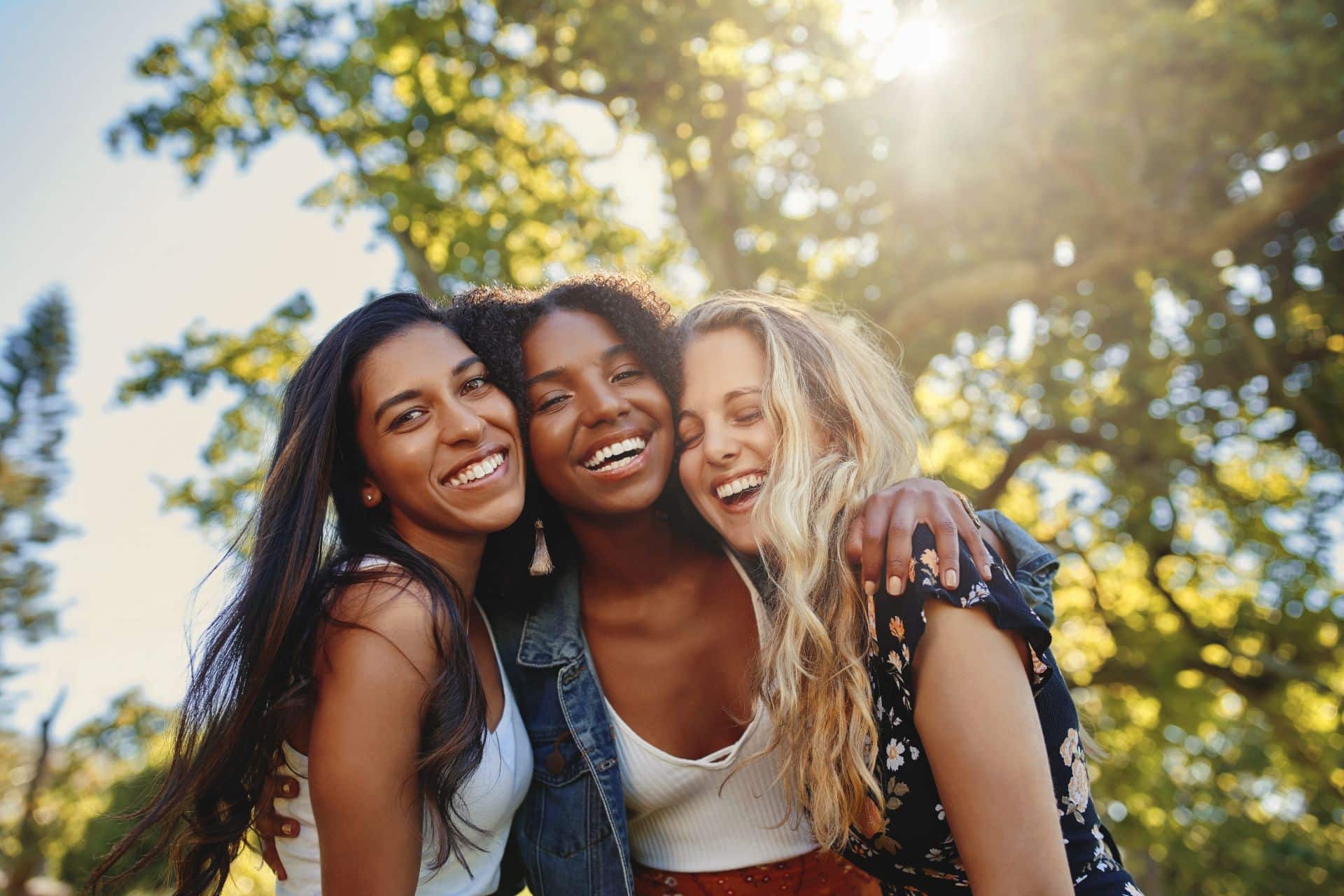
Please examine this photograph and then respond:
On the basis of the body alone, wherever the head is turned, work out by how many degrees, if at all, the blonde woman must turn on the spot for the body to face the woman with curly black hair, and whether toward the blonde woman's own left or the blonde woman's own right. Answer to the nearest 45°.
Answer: approximately 90° to the blonde woman's own right

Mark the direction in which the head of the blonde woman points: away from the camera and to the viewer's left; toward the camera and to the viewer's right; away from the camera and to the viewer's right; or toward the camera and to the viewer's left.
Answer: toward the camera and to the viewer's left

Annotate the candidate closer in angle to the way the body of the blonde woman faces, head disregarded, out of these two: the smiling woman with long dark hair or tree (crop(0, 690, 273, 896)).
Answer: the smiling woman with long dark hair

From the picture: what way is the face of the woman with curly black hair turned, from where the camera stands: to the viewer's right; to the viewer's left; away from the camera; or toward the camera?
toward the camera

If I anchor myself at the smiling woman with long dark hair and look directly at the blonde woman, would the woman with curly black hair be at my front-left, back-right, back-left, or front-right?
front-left

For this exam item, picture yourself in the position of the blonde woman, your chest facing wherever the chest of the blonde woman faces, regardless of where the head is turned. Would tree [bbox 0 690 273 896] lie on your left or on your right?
on your right

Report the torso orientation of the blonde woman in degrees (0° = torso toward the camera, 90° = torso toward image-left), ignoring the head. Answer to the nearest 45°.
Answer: approximately 45°

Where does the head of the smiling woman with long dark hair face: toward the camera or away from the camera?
toward the camera

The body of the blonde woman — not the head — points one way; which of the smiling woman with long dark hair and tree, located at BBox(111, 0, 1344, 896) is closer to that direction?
the smiling woman with long dark hair
